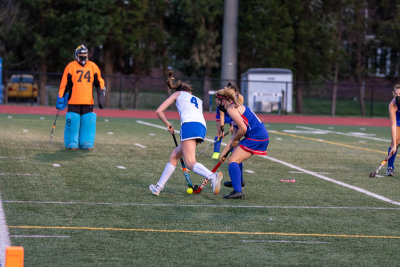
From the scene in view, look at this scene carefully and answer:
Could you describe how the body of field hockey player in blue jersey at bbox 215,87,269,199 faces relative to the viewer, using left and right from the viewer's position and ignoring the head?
facing to the left of the viewer

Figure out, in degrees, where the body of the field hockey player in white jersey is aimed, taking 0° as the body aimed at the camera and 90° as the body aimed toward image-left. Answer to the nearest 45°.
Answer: approximately 135°

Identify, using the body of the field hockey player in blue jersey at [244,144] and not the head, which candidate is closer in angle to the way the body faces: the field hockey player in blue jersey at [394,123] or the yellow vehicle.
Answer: the yellow vehicle

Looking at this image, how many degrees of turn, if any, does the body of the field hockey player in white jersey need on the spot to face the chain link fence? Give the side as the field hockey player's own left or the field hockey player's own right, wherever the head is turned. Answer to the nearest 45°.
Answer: approximately 45° to the field hockey player's own right

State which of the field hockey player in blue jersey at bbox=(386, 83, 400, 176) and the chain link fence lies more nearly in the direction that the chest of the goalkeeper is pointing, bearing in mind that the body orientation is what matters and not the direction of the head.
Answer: the field hockey player in blue jersey

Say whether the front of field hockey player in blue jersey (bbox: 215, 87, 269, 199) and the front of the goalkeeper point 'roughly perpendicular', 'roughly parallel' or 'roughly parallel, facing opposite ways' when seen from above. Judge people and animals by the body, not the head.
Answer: roughly perpendicular
